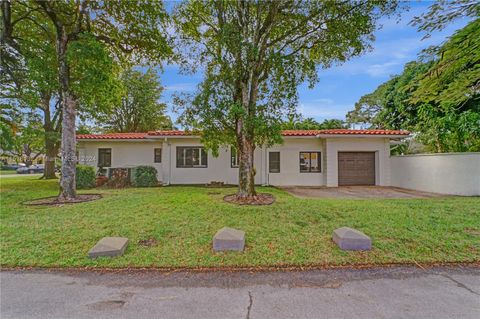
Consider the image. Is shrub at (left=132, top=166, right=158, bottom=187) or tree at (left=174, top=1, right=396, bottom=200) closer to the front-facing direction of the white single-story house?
the tree

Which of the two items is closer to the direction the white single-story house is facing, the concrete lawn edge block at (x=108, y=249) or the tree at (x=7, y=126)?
the concrete lawn edge block

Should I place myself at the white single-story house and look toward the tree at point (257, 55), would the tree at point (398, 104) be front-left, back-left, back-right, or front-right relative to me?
back-left

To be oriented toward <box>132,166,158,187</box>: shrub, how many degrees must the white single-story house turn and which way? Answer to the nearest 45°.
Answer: approximately 90° to its right

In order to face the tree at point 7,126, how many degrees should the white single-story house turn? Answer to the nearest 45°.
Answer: approximately 90° to its right

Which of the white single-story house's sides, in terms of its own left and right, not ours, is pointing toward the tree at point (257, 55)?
front

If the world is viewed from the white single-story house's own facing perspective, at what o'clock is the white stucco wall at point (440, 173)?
The white stucco wall is roughly at 10 o'clock from the white single-story house.

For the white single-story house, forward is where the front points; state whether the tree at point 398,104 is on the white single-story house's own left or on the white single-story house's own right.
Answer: on the white single-story house's own left

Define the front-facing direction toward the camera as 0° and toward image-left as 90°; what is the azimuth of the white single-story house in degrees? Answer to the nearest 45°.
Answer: approximately 0°

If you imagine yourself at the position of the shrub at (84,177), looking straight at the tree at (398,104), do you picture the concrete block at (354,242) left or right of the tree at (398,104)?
right

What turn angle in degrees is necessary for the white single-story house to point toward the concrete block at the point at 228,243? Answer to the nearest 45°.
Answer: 0° — it already faces it

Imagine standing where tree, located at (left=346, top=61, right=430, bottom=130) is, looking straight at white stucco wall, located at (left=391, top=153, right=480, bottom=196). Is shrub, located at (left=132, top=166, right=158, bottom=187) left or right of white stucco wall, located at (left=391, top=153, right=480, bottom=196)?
right
